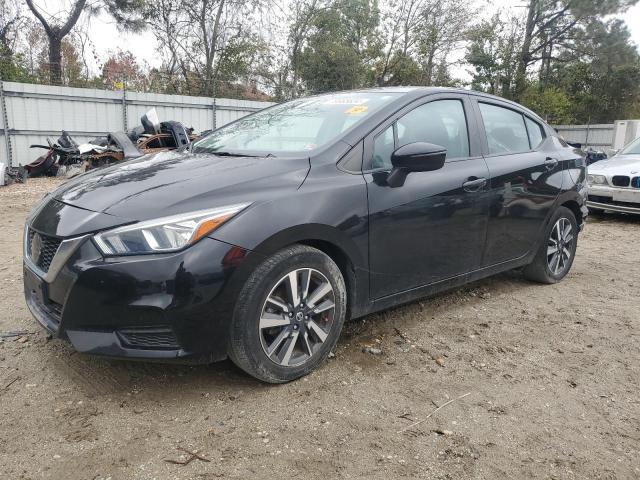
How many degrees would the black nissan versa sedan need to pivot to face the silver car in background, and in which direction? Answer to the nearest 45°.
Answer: approximately 180°

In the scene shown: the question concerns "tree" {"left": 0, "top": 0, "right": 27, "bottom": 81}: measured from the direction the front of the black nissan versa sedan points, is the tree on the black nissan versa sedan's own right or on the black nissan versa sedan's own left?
on the black nissan versa sedan's own right

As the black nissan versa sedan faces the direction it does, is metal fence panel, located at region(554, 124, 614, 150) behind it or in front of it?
behind

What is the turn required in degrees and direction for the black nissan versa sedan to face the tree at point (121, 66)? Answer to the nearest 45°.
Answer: approximately 135° to its right

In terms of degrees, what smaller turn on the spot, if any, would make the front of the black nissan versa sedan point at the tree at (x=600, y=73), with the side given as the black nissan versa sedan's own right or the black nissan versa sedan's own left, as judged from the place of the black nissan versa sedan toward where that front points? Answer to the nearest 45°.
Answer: approximately 180°

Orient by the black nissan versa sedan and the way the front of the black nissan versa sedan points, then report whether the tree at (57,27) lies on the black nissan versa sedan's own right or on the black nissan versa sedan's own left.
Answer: on the black nissan versa sedan's own right

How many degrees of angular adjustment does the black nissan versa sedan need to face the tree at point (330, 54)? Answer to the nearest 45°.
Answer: approximately 135° to its right
